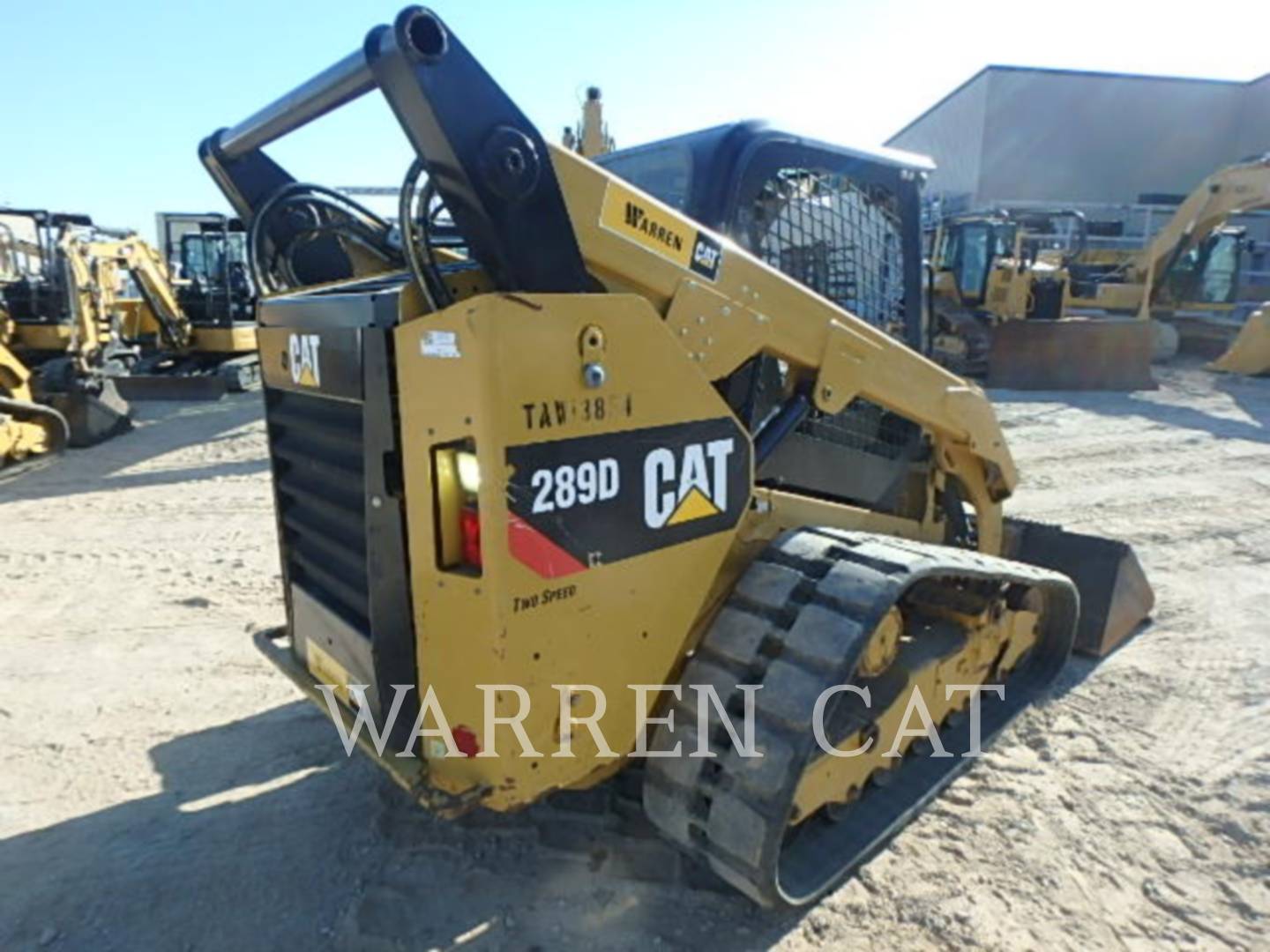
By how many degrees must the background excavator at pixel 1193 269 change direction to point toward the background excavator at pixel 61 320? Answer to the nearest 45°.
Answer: approximately 135° to its right

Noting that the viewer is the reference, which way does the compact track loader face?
facing away from the viewer and to the right of the viewer

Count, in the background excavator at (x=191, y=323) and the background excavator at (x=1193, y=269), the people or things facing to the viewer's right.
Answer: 1

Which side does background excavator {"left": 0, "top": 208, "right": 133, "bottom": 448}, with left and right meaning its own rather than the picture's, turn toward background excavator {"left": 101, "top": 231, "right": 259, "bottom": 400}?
left

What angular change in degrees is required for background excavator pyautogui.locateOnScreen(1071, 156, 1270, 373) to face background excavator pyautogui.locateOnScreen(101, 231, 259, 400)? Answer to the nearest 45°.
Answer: approximately 135° to its right

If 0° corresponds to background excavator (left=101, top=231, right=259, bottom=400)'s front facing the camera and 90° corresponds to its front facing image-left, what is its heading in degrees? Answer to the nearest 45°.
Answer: approximately 45°

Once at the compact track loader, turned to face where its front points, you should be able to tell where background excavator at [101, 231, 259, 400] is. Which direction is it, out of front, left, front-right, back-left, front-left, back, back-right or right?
left

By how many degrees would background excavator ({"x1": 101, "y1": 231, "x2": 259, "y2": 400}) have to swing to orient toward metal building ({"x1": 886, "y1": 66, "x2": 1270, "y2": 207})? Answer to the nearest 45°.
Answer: approximately 135° to its left

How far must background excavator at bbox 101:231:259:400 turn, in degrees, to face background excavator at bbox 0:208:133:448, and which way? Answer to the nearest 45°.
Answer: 0° — it already faces it

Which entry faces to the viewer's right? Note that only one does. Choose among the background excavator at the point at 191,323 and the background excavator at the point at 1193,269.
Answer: the background excavator at the point at 1193,269
